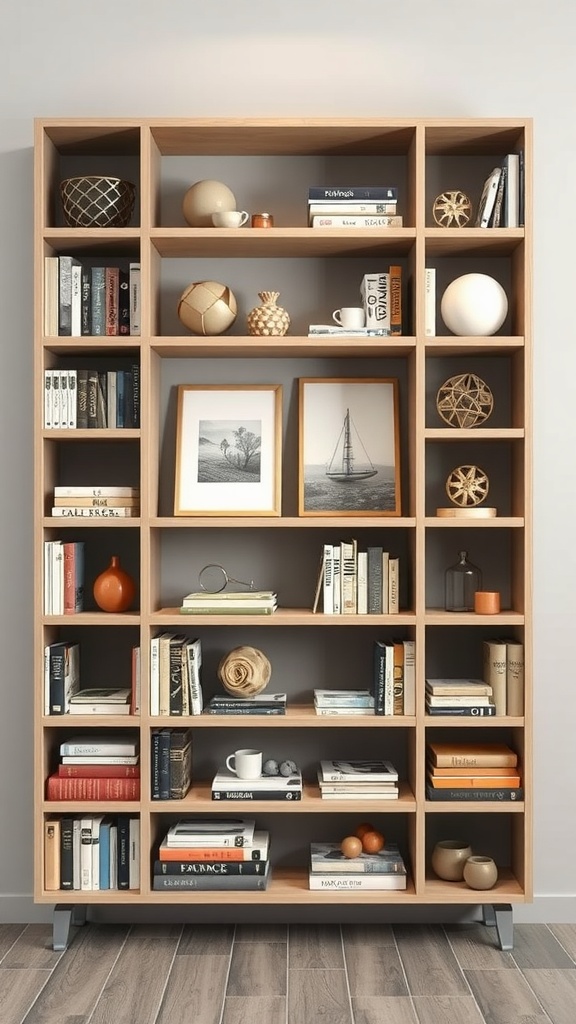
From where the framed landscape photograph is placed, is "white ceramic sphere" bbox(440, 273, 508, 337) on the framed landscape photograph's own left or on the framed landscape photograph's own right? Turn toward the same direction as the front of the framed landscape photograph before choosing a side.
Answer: on the framed landscape photograph's own left

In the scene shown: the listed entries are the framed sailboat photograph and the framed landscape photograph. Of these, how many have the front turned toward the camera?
2

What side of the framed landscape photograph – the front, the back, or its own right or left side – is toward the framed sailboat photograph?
left

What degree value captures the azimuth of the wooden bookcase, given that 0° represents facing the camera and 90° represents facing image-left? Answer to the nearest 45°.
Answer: approximately 0°

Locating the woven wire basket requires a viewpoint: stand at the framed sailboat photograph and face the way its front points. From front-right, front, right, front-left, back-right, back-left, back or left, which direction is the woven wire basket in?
right

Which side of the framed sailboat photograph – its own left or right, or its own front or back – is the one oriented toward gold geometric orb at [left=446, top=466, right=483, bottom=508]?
left

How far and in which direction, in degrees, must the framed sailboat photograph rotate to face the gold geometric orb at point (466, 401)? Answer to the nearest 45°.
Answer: approximately 90° to its left

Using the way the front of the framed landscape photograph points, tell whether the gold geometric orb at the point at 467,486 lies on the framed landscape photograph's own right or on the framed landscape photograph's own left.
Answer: on the framed landscape photograph's own left

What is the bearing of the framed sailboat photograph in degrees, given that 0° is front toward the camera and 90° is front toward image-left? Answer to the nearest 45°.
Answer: approximately 0°
